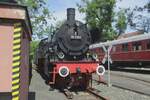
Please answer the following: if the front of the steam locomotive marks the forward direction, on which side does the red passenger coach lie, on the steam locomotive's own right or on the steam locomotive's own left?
on the steam locomotive's own left

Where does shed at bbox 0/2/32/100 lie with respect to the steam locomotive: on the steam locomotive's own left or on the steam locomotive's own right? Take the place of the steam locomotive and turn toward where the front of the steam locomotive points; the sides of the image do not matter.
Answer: on the steam locomotive's own right

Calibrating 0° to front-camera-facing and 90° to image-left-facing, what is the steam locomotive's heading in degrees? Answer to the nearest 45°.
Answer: approximately 315°
